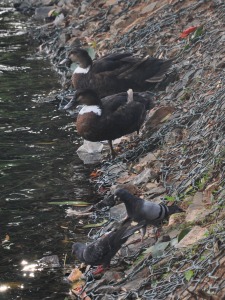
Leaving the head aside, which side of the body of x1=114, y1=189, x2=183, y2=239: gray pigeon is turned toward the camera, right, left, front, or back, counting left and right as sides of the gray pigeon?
left

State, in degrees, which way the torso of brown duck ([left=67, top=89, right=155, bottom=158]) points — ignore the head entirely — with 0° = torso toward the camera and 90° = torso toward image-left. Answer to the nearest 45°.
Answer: approximately 90°

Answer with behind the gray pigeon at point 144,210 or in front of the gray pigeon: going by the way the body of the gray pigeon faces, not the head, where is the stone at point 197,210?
behind

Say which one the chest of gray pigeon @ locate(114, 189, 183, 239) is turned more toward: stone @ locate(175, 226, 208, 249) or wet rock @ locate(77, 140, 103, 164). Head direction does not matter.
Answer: the wet rock

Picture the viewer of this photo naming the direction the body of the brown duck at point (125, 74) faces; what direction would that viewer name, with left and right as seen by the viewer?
facing to the left of the viewer
